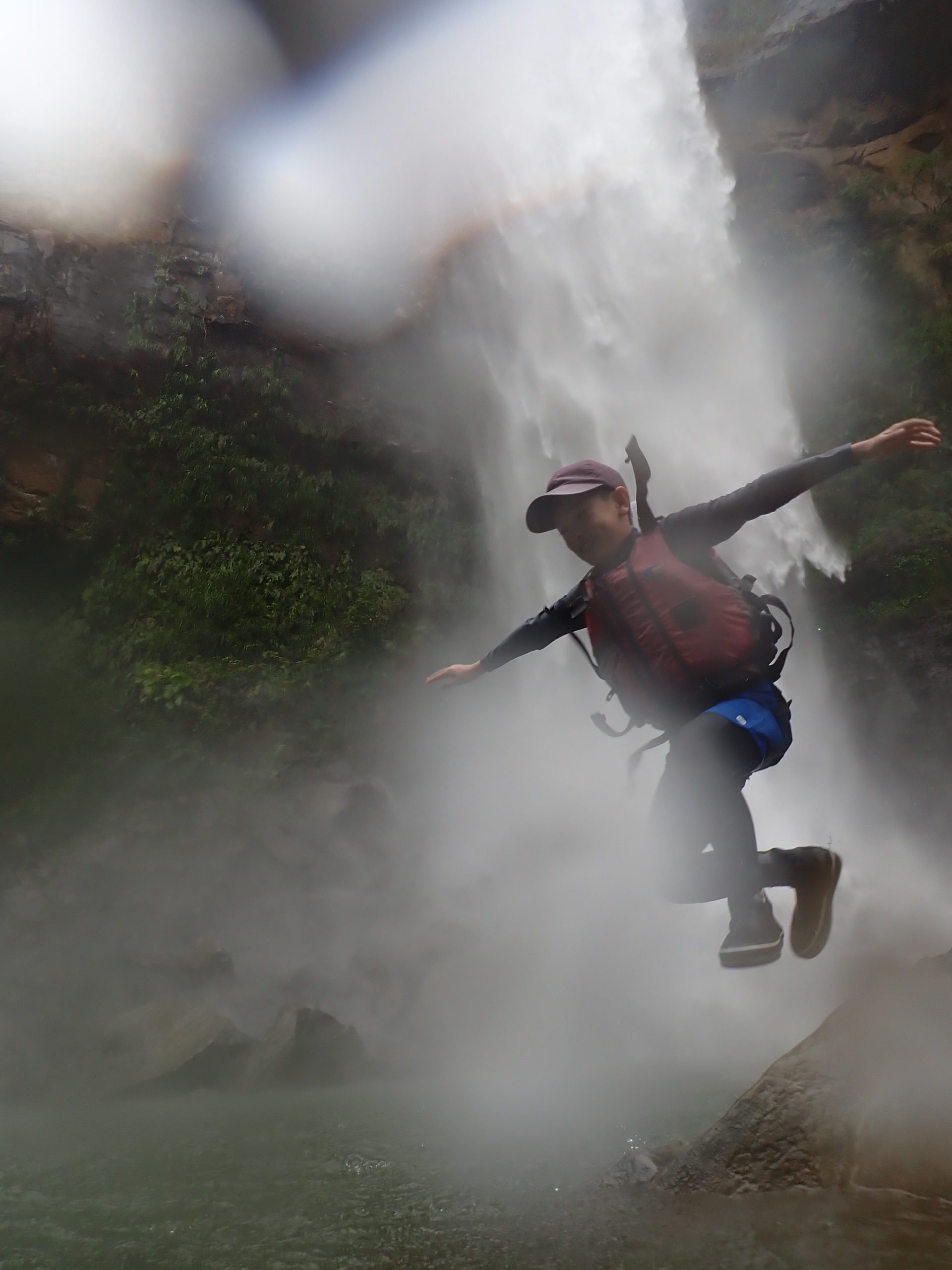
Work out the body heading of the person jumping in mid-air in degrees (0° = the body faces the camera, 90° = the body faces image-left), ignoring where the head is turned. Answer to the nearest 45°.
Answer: approximately 45°

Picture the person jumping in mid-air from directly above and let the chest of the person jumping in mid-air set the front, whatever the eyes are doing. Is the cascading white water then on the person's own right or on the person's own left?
on the person's own right

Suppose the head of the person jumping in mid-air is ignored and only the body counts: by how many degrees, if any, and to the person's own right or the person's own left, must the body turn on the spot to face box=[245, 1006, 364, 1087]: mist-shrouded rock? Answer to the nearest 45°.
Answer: approximately 90° to the person's own right

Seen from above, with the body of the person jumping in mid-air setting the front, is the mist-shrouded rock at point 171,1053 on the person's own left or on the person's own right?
on the person's own right
